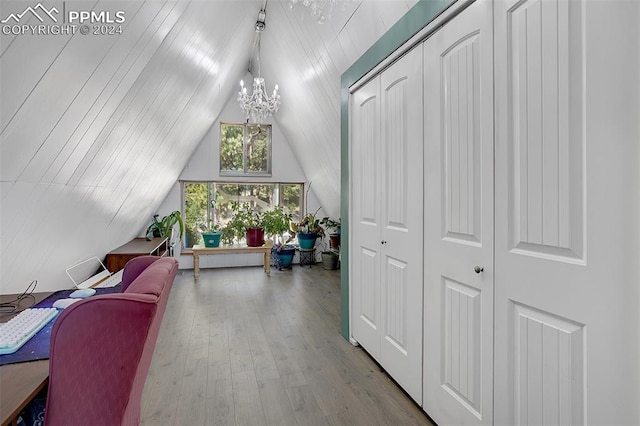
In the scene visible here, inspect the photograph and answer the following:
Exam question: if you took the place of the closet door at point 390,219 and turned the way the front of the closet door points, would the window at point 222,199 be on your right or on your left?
on your right

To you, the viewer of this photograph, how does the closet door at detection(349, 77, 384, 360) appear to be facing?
facing the viewer and to the left of the viewer

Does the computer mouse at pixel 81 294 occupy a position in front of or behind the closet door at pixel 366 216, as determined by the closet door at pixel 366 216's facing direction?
in front

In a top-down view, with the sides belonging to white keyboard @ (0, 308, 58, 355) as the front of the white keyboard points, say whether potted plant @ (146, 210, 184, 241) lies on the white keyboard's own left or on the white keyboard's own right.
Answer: on the white keyboard's own left

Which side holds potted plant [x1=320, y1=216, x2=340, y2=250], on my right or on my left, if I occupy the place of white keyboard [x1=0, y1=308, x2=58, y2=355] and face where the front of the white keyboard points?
on my left

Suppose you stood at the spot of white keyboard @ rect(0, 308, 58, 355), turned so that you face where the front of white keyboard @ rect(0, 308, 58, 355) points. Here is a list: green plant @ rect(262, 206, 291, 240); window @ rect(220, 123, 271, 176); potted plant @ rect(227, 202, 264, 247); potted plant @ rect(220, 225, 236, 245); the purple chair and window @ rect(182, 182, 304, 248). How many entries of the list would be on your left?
5

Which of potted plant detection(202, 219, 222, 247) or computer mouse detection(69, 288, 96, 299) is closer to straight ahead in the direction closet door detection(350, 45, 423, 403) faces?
the computer mouse

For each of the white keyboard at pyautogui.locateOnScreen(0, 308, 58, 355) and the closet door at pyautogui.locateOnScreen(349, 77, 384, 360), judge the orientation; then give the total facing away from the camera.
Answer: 0

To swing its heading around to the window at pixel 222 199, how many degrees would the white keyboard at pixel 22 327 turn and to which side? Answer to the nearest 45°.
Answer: approximately 90° to its left

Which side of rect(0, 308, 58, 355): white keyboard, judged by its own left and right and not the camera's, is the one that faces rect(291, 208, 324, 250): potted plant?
left

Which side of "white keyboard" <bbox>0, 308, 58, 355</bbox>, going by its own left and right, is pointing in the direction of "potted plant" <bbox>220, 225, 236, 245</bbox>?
left
